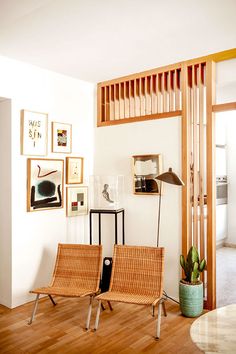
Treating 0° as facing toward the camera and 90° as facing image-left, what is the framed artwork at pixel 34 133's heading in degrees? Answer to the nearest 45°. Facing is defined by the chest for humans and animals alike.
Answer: approximately 315°

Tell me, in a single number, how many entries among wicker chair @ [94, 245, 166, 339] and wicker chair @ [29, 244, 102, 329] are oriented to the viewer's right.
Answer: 0
